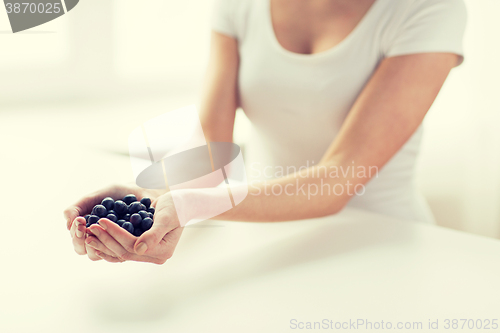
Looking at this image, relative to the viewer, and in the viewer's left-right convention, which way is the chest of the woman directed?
facing the viewer and to the left of the viewer
